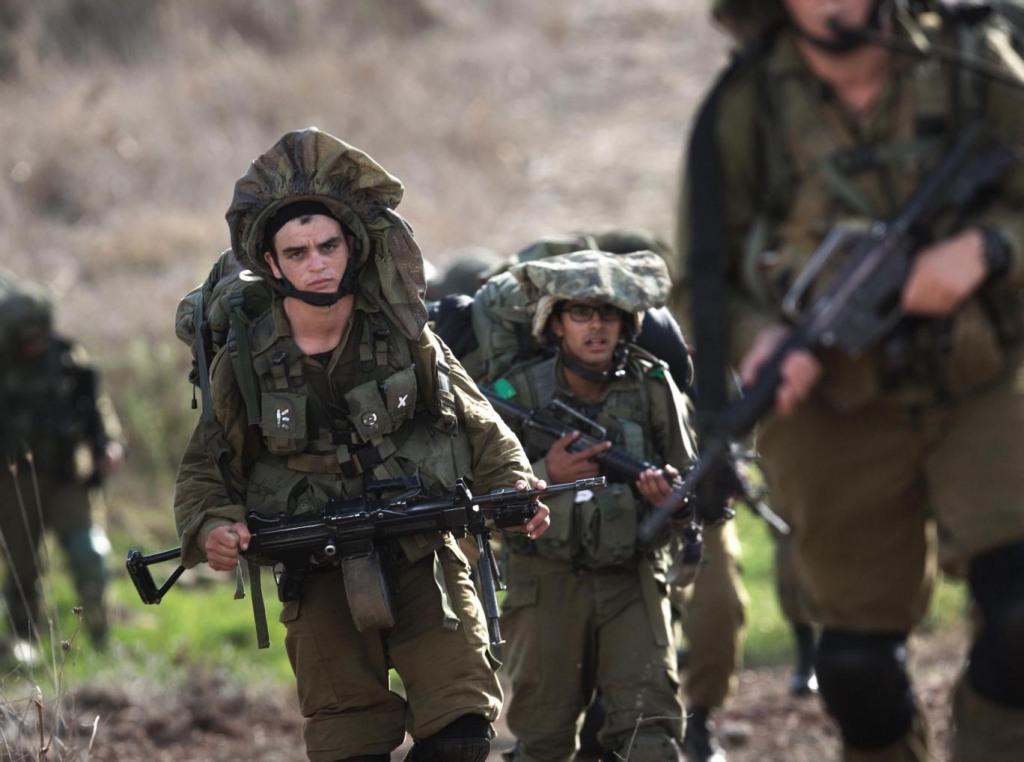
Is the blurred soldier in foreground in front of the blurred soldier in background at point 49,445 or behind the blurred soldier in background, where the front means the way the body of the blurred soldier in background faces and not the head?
in front

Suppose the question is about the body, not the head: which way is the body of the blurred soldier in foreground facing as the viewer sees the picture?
toward the camera

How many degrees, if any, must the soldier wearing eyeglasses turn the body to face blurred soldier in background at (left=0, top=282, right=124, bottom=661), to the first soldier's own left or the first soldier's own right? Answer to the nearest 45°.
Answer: approximately 135° to the first soldier's own right

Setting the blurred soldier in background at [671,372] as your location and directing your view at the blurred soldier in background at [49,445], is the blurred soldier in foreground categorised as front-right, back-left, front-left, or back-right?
back-left

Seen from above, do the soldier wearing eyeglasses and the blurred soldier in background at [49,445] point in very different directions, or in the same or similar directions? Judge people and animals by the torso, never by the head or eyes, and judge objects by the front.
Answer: same or similar directions

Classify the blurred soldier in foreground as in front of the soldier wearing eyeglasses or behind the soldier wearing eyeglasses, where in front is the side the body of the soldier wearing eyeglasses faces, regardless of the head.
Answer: in front

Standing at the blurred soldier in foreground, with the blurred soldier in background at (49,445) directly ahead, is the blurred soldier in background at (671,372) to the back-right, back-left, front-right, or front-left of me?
front-right

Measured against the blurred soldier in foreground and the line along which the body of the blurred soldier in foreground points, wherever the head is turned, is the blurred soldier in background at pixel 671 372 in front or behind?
behind

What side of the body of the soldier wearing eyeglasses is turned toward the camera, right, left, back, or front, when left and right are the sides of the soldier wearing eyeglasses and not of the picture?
front

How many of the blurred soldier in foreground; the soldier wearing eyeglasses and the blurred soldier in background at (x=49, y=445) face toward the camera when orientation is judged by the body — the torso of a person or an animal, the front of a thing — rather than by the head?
3

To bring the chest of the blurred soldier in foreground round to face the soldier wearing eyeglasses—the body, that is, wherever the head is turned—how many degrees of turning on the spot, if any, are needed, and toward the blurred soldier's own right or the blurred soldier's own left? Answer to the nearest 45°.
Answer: approximately 135° to the blurred soldier's own right

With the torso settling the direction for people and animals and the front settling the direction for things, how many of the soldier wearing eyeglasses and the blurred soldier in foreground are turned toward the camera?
2

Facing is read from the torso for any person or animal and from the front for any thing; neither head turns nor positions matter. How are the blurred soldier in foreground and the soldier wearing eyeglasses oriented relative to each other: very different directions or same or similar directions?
same or similar directions
